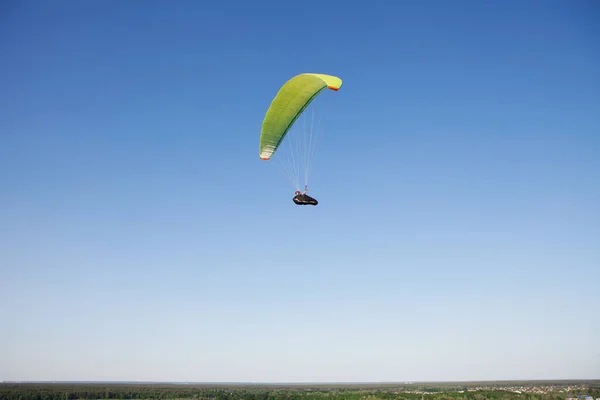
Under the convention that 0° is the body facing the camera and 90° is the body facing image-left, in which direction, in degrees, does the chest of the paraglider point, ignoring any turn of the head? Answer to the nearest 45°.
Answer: approximately 315°
